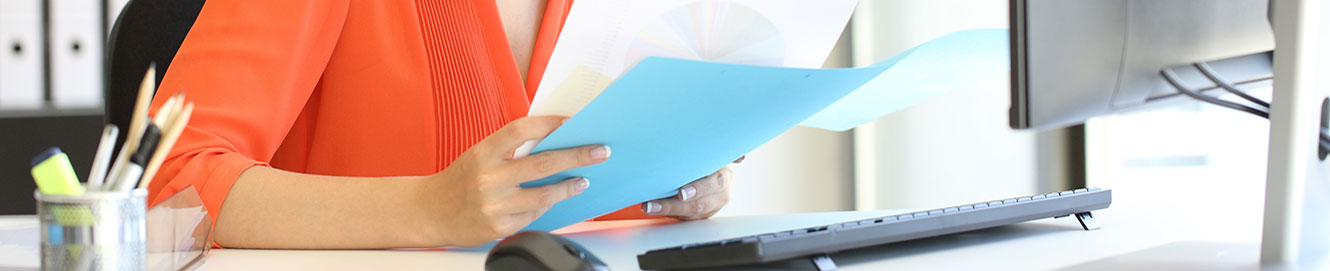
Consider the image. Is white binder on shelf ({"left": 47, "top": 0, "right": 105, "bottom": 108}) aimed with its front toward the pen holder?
yes

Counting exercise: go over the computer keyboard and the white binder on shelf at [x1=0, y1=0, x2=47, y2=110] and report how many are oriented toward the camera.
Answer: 1

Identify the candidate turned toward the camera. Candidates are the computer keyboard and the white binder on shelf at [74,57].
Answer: the white binder on shelf

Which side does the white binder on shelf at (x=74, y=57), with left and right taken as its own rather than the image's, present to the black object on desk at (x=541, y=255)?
front

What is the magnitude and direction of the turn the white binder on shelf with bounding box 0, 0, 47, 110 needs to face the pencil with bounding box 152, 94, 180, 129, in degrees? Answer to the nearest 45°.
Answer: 0° — it already faces it

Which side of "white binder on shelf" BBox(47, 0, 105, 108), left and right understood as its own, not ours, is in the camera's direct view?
front

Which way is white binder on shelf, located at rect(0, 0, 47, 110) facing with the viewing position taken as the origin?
facing the viewer

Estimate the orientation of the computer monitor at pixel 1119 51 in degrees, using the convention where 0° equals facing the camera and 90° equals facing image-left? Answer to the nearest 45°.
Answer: approximately 135°

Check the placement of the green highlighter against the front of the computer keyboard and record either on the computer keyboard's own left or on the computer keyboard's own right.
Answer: on the computer keyboard's own left

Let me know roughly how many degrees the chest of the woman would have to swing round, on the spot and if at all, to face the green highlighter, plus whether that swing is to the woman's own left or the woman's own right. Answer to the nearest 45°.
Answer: approximately 45° to the woman's own right

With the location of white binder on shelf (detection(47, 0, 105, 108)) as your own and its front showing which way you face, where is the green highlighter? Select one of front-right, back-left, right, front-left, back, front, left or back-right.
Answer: front
